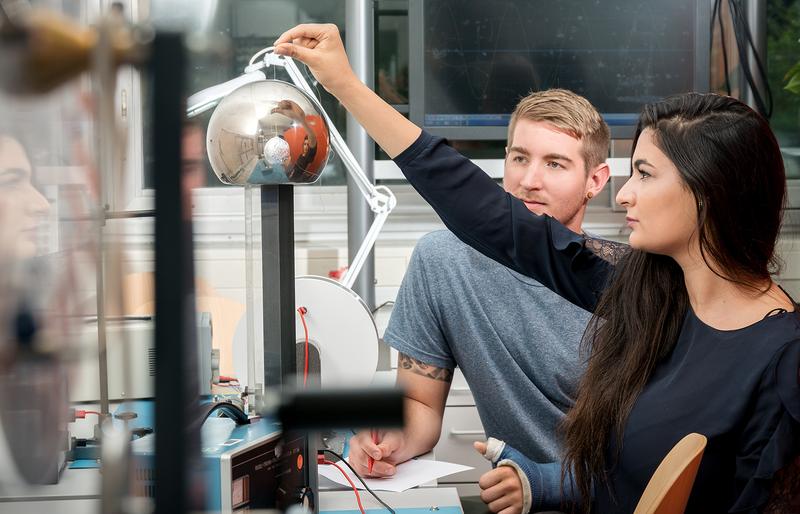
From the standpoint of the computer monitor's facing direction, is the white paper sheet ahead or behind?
ahead

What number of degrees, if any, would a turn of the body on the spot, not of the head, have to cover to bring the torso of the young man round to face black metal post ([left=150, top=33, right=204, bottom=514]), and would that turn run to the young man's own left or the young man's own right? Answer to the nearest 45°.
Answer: approximately 45° to the young man's own left

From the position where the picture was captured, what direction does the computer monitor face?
facing the viewer

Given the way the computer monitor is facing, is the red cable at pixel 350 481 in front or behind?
in front

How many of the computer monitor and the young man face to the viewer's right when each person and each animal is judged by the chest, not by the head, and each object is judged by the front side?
0

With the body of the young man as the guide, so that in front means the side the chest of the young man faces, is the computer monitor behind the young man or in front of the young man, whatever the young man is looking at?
behind

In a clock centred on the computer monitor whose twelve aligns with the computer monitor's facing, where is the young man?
The young man is roughly at 12 o'clock from the computer monitor.

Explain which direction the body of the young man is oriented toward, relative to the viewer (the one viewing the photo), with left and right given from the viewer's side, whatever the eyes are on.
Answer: facing the viewer and to the left of the viewer

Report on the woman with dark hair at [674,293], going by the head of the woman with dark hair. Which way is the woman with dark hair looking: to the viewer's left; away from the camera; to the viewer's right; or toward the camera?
to the viewer's left

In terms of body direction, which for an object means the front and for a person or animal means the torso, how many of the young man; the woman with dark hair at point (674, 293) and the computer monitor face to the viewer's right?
0

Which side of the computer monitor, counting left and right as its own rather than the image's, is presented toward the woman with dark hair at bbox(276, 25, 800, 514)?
front

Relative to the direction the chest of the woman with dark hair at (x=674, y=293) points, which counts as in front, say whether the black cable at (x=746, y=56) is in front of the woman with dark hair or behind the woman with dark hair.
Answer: behind

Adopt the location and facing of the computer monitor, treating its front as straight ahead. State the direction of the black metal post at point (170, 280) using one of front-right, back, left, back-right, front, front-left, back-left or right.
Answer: front

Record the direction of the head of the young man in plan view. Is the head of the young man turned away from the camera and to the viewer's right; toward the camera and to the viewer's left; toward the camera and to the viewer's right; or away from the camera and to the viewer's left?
toward the camera and to the viewer's left

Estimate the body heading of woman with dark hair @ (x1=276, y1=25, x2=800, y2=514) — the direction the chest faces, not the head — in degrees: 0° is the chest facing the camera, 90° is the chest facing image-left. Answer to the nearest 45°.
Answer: approximately 45°

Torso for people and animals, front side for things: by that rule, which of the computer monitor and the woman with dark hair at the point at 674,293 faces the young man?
the computer monitor
